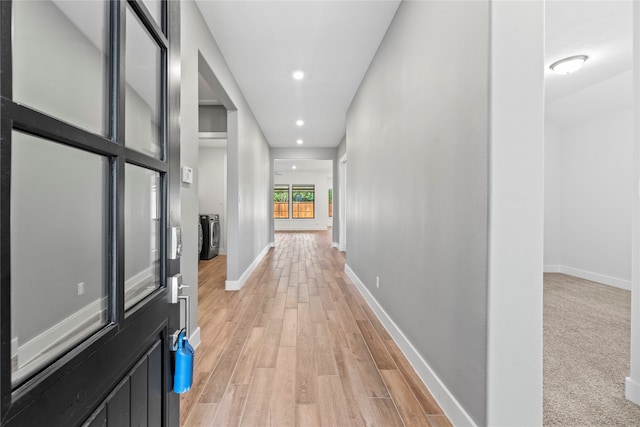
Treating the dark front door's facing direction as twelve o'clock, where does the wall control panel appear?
The wall control panel is roughly at 8 o'clock from the dark front door.

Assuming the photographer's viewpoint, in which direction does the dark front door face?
facing the viewer and to the right of the viewer

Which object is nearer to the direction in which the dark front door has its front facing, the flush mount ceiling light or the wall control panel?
the flush mount ceiling light

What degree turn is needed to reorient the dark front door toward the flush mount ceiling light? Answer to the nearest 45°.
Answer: approximately 45° to its left
